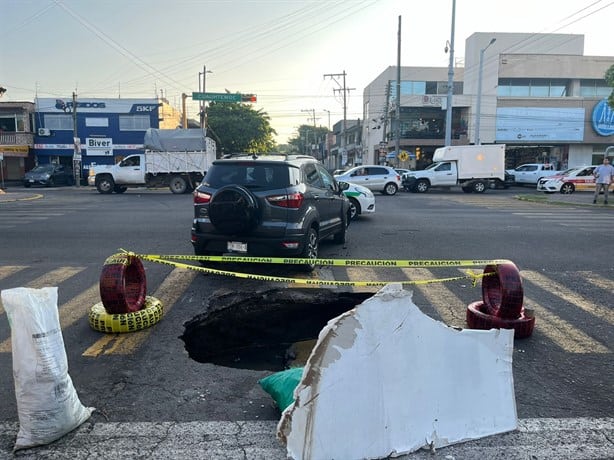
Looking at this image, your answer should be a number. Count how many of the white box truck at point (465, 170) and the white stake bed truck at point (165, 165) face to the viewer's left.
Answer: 2

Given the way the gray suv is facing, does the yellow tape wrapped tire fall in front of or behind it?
behind

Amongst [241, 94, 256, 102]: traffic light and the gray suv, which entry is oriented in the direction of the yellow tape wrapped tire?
the traffic light

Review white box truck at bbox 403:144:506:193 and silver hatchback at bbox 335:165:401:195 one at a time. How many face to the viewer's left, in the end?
2

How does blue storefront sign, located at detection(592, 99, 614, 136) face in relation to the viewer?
toward the camera

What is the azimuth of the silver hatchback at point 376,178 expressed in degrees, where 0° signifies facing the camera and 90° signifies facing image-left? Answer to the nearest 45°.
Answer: approximately 90°

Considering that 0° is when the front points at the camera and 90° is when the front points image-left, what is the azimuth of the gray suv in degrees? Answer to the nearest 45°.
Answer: approximately 225°

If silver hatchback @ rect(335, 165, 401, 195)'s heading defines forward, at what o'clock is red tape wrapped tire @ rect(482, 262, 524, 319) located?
The red tape wrapped tire is roughly at 9 o'clock from the silver hatchback.

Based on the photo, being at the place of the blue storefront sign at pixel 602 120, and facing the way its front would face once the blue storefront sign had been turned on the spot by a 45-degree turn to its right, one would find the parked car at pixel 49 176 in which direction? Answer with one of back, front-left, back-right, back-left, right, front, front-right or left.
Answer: front

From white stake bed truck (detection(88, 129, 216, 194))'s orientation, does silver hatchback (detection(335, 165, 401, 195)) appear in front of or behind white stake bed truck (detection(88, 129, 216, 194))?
behind

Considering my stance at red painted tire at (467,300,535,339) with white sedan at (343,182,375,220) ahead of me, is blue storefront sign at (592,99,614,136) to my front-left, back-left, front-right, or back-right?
front-right

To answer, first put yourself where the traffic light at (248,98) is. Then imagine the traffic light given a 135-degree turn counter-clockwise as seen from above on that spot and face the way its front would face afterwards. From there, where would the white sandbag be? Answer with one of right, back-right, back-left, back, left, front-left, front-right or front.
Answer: back-right

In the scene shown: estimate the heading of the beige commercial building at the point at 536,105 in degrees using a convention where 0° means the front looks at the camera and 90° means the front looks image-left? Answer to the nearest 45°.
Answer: approximately 0°

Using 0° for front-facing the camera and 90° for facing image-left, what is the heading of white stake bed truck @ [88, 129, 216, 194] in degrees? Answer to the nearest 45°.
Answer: approximately 90°

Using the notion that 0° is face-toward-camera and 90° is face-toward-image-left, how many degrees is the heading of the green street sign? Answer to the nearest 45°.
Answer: approximately 0°

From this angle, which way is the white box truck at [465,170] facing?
to the viewer's left

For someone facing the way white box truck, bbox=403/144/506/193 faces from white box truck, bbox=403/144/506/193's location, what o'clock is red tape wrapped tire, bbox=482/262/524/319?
The red tape wrapped tire is roughly at 9 o'clock from the white box truck.

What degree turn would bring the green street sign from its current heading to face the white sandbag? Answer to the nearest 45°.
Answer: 0° — it already faces it

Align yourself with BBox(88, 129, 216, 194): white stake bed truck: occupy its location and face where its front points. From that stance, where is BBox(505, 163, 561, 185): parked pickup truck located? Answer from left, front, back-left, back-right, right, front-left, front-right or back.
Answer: back

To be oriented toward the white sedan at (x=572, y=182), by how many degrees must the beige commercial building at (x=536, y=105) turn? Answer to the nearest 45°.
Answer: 0° — it already faces it
